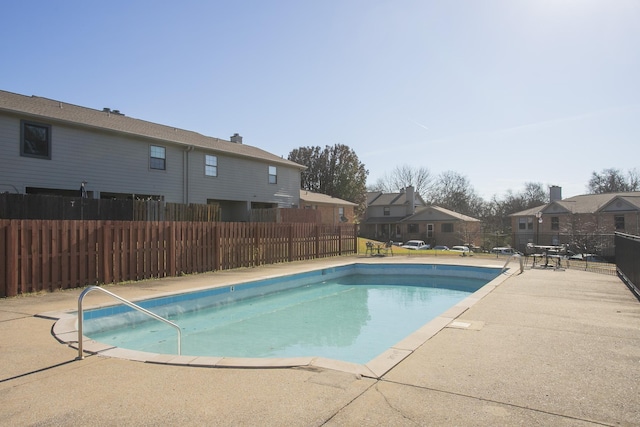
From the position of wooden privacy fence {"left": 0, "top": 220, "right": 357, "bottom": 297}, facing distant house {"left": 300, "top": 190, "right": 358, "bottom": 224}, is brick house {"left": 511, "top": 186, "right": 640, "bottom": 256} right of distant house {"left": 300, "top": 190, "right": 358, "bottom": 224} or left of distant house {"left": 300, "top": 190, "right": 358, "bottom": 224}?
right

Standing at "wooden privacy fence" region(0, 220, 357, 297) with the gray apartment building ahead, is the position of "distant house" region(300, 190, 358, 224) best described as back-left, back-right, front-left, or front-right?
front-right

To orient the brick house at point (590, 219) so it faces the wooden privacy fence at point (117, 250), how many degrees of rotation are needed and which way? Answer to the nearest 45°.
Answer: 0° — it already faces it

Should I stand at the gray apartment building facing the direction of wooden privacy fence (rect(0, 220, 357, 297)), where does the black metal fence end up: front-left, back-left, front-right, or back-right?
front-left

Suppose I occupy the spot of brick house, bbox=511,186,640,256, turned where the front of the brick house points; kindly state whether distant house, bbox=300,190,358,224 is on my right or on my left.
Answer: on my right

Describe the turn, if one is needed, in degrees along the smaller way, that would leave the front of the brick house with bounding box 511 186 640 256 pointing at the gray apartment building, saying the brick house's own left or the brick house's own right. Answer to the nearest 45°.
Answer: approximately 45° to the brick house's own right

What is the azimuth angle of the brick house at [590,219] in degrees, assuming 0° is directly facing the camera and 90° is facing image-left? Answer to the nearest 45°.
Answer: approximately 0°

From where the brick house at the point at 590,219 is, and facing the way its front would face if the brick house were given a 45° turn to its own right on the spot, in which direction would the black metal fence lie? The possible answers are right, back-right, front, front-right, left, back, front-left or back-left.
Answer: front-left

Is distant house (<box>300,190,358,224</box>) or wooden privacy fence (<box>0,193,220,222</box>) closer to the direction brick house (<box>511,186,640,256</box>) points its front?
the wooden privacy fence

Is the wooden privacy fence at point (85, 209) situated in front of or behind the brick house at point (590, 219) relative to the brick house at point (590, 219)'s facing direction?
in front
